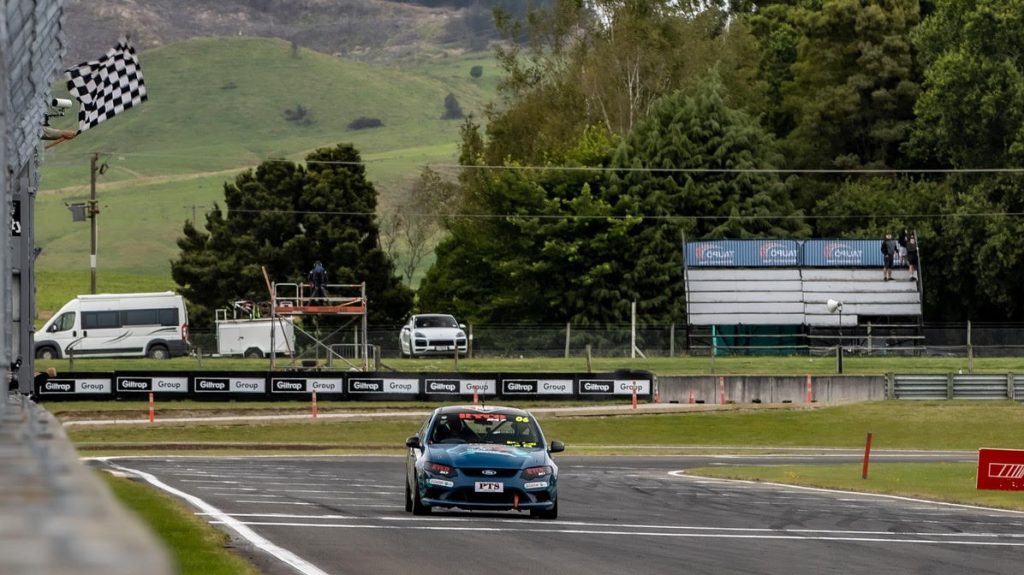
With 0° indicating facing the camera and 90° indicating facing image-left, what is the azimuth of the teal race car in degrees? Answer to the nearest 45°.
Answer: approximately 0°

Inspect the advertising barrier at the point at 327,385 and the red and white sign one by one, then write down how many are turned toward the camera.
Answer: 2

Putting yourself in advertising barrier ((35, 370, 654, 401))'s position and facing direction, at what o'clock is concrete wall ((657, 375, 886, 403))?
The concrete wall is roughly at 9 o'clock from the advertising barrier.

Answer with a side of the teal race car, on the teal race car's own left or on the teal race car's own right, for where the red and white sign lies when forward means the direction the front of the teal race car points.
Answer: on the teal race car's own left

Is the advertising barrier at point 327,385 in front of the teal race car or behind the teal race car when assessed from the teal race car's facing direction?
behind

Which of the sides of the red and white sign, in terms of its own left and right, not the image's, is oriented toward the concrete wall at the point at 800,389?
back

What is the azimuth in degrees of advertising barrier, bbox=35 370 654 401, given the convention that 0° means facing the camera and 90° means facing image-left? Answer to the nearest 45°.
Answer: approximately 0°

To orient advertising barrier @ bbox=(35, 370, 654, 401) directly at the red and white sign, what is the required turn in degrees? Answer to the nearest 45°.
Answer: approximately 45° to its left
